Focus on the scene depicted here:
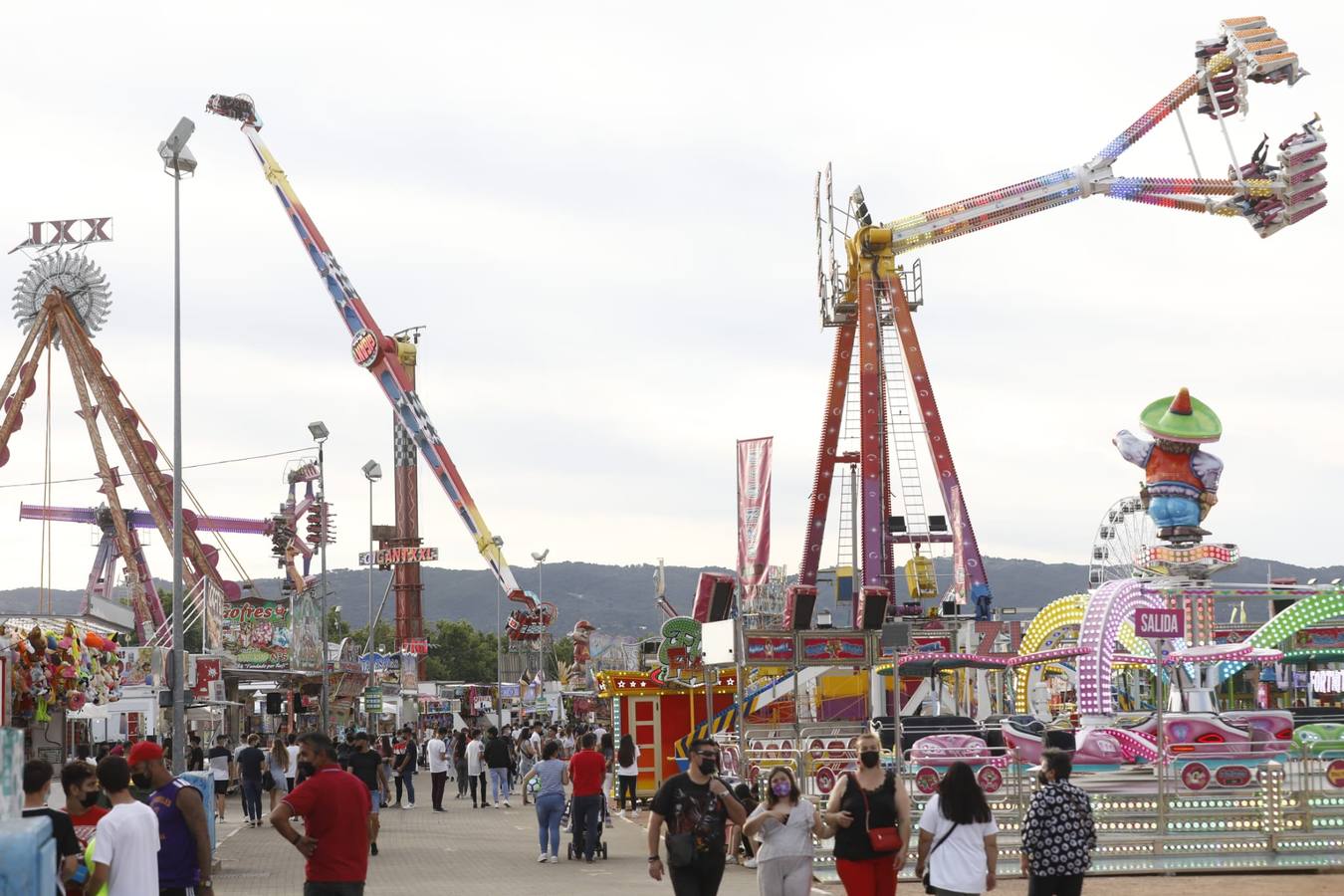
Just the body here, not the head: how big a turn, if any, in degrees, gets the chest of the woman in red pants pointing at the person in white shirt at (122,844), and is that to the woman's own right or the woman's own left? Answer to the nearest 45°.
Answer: approximately 45° to the woman's own right

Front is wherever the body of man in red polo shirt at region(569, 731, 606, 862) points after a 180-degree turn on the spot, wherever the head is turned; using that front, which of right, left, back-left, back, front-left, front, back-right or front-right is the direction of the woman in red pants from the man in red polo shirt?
front

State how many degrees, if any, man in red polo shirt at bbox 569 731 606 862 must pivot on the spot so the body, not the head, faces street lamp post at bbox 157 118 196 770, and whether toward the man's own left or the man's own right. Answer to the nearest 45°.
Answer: approximately 45° to the man's own left

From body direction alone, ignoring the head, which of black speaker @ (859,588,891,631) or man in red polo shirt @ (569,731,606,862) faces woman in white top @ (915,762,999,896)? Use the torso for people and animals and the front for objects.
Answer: the black speaker

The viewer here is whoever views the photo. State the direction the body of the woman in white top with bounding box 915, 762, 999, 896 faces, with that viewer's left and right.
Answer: facing away from the viewer

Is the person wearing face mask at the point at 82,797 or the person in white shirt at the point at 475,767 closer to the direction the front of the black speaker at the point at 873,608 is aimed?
the person wearing face mask

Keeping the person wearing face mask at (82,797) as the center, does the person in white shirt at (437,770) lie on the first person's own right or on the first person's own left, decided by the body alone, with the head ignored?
on the first person's own left
